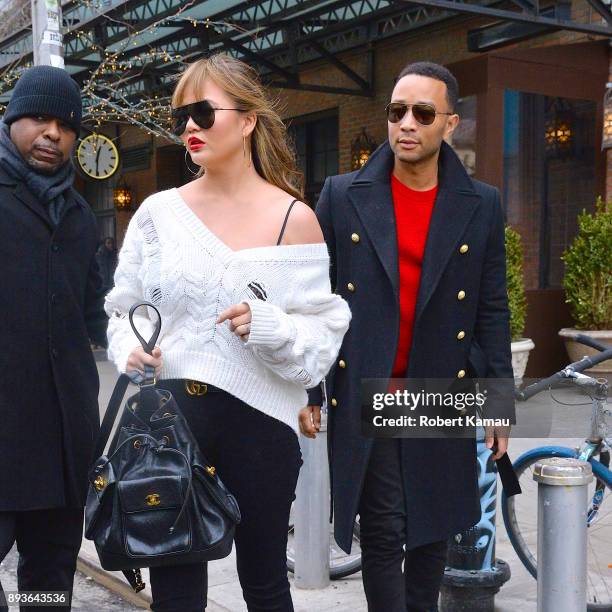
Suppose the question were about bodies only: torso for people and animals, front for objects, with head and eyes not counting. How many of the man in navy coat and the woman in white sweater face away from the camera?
0

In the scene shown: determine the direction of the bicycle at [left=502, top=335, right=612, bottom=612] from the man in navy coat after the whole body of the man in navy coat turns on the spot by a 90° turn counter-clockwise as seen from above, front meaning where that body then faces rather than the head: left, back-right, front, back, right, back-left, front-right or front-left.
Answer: front-left

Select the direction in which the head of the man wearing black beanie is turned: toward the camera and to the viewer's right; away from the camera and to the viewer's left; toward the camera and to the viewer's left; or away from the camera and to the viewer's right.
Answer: toward the camera and to the viewer's right

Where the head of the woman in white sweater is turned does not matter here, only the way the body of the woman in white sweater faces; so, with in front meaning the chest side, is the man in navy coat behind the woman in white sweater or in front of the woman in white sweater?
behind

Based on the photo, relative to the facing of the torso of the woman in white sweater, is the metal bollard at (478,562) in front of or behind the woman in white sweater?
behind

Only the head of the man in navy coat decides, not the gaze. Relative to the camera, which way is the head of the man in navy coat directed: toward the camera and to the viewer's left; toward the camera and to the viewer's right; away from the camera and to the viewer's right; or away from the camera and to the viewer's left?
toward the camera and to the viewer's left

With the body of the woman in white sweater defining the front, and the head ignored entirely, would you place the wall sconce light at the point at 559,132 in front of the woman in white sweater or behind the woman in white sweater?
behind

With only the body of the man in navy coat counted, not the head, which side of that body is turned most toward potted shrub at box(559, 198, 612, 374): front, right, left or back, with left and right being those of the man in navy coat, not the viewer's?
back

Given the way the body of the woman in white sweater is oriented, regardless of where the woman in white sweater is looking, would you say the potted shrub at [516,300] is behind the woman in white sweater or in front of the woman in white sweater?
behind

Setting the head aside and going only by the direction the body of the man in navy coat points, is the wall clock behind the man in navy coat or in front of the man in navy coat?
behind

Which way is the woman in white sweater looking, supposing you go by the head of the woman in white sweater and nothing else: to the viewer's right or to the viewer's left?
to the viewer's left

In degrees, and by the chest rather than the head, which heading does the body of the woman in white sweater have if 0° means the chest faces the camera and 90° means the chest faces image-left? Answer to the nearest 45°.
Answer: approximately 45°
